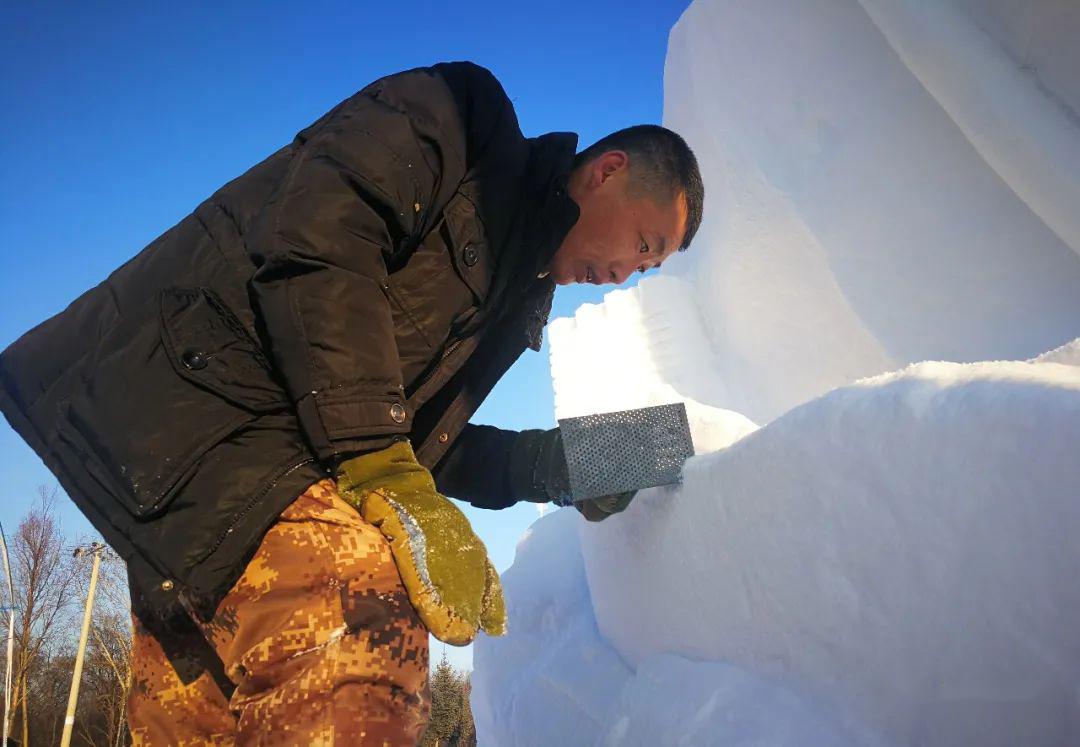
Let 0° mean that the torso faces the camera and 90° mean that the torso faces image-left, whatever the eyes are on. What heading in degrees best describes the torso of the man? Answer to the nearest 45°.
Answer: approximately 270°

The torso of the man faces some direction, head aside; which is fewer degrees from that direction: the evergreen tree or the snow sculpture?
the snow sculpture

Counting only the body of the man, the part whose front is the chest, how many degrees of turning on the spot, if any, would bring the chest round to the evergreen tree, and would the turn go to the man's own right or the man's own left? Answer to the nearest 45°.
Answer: approximately 90° to the man's own left

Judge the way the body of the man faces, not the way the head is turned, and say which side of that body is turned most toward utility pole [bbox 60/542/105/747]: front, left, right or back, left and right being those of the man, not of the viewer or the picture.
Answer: left

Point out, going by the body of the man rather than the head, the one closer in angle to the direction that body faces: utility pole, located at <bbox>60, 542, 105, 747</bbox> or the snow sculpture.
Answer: the snow sculpture
